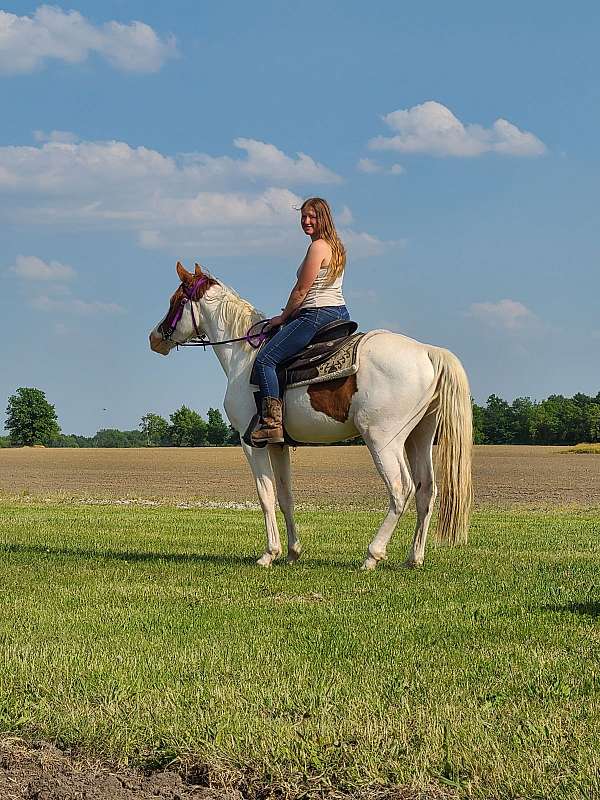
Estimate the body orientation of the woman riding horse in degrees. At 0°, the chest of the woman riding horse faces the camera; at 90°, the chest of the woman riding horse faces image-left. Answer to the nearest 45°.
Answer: approximately 90°
